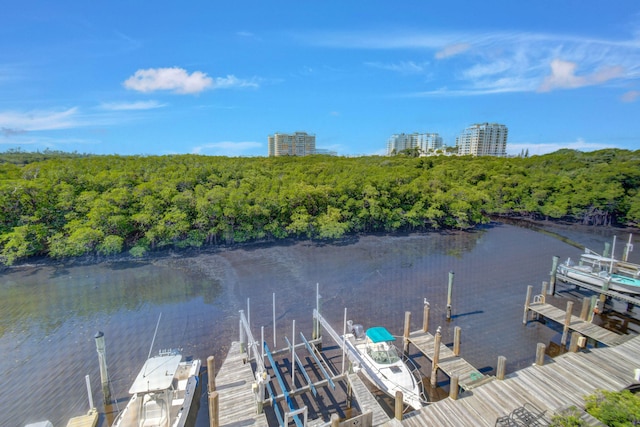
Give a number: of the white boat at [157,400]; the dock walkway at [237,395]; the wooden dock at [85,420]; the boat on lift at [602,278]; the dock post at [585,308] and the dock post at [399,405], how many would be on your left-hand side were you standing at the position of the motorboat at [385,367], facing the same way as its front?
2

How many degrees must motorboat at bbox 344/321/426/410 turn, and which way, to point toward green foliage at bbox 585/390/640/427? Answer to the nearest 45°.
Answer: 0° — it already faces it

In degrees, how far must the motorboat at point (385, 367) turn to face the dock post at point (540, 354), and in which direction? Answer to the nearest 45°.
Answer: approximately 45° to its left

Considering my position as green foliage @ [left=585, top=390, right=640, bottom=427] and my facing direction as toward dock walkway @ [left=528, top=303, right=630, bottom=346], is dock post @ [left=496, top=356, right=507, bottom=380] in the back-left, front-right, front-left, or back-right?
front-left

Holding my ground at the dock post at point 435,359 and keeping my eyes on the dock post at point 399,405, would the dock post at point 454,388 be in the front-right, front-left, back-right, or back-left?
front-left

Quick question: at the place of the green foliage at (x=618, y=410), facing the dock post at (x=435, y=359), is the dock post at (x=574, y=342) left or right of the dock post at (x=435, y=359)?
right

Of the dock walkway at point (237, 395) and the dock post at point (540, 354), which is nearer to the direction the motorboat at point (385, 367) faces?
the dock post

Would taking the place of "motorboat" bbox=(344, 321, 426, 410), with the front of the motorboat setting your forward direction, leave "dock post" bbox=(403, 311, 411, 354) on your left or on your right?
on your left

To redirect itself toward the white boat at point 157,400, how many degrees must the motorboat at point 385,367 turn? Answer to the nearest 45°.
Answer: approximately 90° to its right

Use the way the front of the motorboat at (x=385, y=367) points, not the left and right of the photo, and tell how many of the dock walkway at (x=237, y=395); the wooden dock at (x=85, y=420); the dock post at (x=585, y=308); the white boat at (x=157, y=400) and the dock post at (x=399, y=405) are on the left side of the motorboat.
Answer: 1

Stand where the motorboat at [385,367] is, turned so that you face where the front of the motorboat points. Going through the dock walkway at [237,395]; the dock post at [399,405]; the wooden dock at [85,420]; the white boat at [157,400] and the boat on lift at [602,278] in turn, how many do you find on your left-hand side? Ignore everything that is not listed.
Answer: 1

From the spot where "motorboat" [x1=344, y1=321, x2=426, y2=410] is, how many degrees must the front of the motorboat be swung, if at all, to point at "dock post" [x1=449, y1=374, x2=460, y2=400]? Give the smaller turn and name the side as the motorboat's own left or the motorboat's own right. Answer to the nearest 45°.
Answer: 0° — it already faces it

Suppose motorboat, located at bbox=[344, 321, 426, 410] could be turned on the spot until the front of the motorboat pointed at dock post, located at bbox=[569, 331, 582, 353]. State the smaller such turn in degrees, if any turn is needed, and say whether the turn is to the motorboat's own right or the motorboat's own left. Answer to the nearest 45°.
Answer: approximately 45° to the motorboat's own left

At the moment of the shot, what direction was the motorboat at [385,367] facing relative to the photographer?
facing the viewer and to the right of the viewer

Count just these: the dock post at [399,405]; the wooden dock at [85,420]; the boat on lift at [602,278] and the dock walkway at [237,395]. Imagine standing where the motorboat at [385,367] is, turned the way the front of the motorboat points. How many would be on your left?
1

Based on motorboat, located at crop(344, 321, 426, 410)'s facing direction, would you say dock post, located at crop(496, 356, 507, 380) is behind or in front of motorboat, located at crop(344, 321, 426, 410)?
in front

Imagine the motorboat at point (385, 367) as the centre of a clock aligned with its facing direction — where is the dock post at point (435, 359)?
The dock post is roughly at 10 o'clock from the motorboat.
